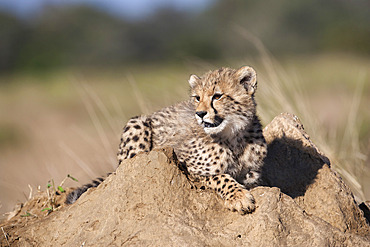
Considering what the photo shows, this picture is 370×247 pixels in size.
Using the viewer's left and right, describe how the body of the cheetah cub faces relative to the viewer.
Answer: facing the viewer and to the right of the viewer
